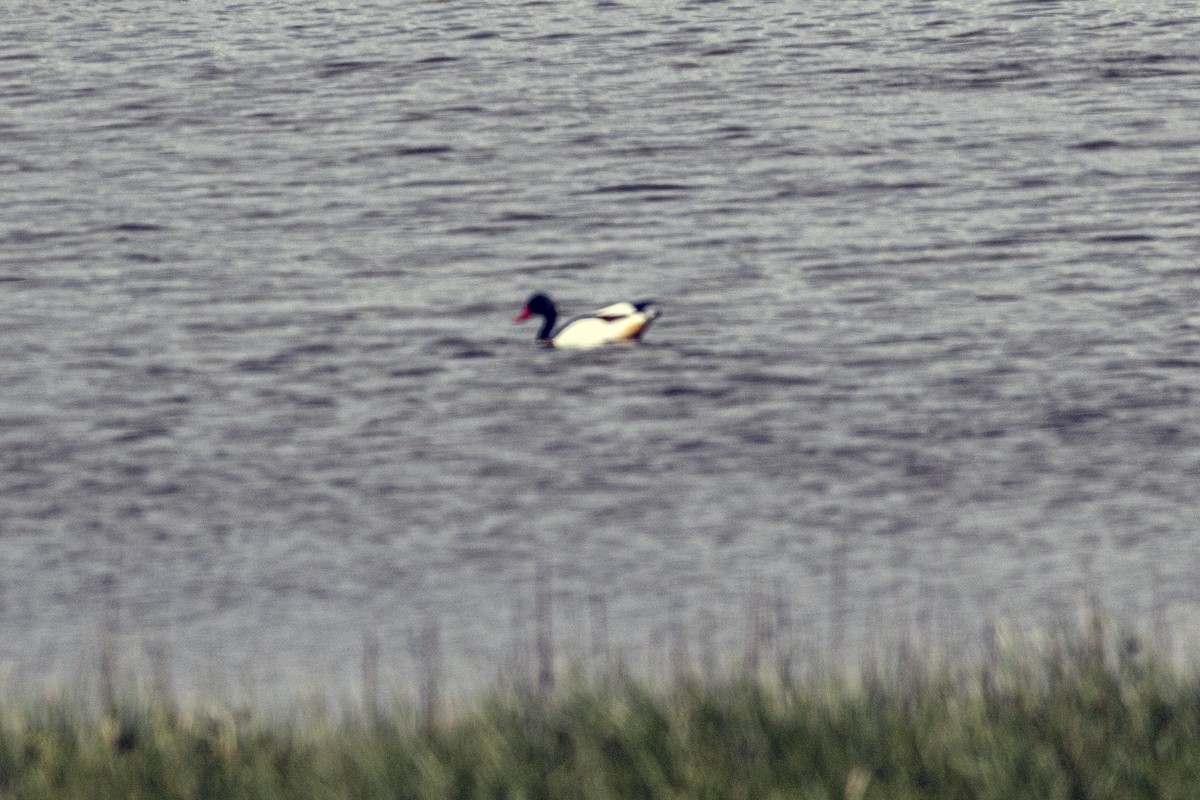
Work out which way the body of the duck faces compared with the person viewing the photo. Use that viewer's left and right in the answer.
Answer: facing to the left of the viewer
